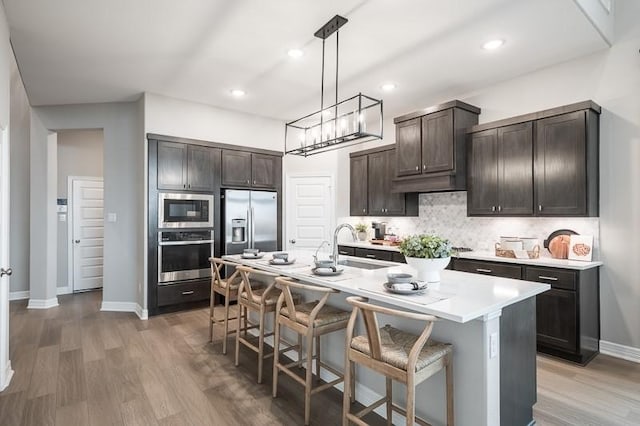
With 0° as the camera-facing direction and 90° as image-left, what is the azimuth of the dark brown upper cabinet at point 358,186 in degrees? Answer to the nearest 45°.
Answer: approximately 45°

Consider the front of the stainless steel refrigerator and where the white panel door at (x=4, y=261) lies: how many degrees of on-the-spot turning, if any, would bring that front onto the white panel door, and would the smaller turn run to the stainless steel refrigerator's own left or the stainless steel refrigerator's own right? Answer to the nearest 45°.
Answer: approximately 90° to the stainless steel refrigerator's own right

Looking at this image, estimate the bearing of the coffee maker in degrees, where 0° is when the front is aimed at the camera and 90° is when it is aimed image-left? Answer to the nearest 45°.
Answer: approximately 45°

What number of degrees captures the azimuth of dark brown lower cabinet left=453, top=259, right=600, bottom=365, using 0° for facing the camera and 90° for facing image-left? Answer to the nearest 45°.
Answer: approximately 45°

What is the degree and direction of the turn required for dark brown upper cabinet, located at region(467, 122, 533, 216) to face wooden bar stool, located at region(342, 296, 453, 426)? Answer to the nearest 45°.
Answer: approximately 45° to its left

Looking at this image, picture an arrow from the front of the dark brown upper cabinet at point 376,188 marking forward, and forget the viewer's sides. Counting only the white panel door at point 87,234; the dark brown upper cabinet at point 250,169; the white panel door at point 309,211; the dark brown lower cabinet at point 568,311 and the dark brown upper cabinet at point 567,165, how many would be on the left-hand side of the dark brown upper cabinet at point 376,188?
2

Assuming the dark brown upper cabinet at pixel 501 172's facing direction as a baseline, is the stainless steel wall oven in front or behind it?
in front

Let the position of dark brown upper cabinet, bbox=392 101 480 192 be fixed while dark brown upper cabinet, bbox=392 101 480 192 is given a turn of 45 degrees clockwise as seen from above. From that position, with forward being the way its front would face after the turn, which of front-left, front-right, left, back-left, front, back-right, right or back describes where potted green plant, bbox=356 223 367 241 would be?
front-right

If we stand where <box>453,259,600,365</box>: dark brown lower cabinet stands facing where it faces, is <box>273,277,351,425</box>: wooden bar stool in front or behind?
in front
